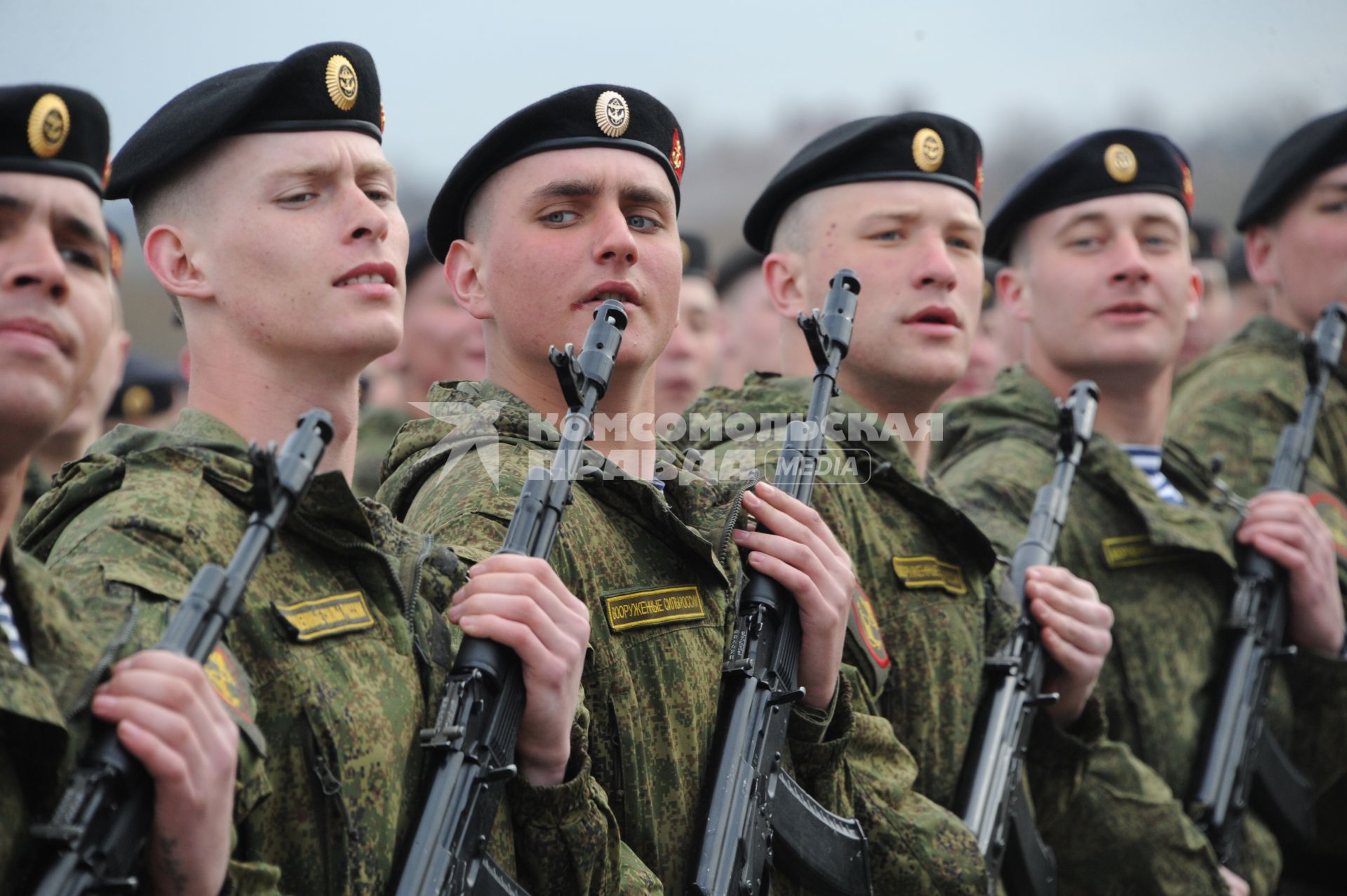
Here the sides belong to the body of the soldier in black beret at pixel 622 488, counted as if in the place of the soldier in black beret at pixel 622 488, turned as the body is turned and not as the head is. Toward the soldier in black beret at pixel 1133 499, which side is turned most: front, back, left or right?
left

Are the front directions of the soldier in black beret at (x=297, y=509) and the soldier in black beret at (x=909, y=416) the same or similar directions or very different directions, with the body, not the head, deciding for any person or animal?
same or similar directions

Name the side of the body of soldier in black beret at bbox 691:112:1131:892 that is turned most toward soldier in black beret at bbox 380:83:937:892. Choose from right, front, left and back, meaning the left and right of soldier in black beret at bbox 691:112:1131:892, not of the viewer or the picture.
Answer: right

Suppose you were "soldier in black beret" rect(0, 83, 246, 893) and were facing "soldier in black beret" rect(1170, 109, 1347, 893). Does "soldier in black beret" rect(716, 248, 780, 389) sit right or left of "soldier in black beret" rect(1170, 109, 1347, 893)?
left

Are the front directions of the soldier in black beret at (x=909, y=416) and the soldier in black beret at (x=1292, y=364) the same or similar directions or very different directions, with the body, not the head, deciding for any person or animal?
same or similar directions

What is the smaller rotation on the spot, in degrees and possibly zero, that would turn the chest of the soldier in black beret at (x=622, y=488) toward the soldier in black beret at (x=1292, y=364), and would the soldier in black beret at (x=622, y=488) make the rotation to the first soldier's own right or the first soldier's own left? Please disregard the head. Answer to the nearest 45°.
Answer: approximately 90° to the first soldier's own left

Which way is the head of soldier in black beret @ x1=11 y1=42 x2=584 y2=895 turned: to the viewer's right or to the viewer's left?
to the viewer's right

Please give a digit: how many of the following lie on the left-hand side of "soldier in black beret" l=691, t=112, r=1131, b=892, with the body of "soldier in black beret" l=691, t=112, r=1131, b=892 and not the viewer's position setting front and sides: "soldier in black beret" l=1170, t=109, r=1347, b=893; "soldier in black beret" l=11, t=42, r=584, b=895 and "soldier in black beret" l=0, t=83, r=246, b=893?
1

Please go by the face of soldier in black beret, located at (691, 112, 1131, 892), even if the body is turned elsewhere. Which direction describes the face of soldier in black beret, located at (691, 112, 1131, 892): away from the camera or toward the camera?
toward the camera

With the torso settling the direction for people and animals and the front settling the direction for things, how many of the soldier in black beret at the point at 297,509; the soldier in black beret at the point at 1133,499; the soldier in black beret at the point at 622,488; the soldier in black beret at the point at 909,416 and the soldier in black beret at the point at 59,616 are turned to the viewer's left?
0
